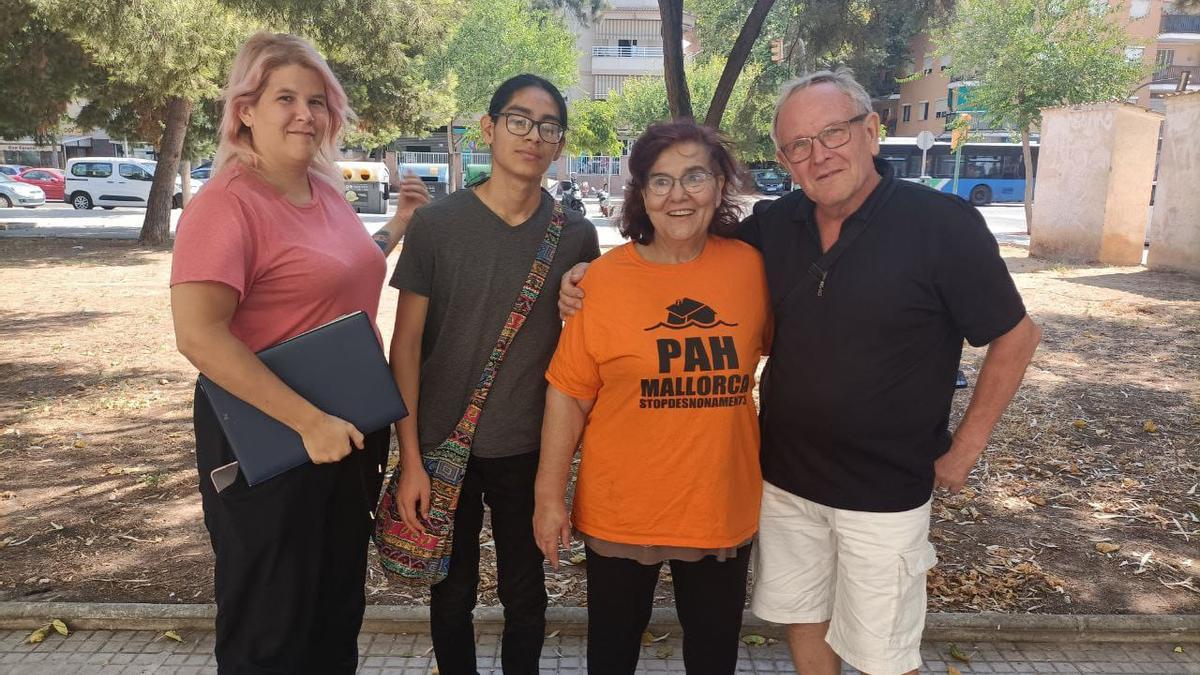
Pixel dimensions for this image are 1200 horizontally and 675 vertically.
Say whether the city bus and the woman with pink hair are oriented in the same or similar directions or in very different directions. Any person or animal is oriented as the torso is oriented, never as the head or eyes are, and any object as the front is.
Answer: very different directions

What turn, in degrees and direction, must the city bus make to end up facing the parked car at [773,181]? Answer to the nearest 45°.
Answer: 0° — it already faces it

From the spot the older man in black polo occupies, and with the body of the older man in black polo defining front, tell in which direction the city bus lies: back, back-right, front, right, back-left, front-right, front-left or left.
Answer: back-right

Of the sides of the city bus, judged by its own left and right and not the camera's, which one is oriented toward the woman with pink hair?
left
